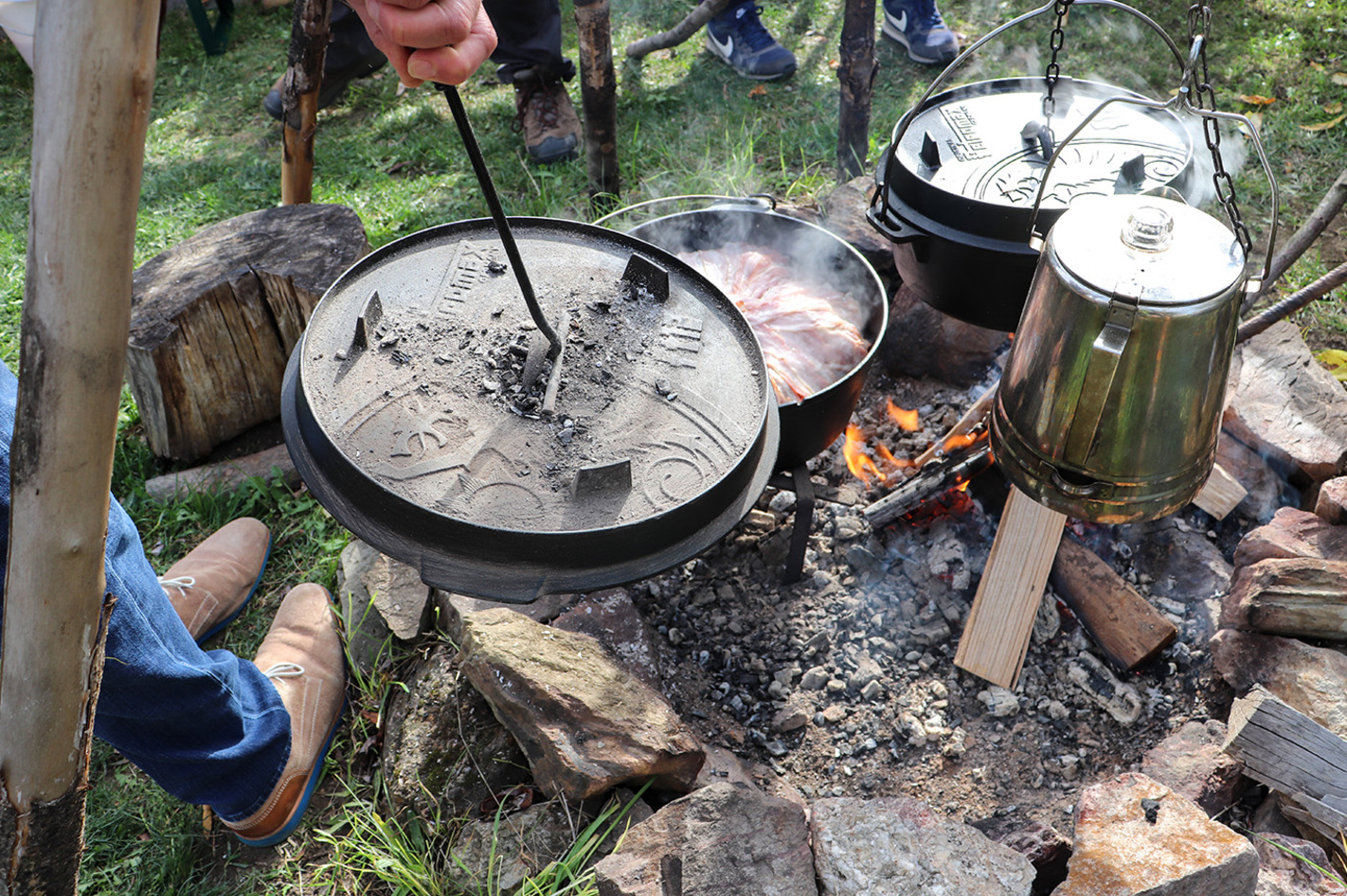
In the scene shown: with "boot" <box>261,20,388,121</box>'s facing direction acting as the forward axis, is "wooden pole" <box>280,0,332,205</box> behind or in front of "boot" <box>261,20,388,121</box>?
in front

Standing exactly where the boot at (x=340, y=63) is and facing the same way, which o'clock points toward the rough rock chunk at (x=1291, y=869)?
The rough rock chunk is roughly at 10 o'clock from the boot.

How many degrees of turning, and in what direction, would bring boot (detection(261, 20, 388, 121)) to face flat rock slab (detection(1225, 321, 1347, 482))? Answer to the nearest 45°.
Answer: approximately 90° to its left

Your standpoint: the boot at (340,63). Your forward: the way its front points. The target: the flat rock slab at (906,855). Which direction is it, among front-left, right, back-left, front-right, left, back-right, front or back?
front-left

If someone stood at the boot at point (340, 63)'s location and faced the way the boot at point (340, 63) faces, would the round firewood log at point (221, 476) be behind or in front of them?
in front

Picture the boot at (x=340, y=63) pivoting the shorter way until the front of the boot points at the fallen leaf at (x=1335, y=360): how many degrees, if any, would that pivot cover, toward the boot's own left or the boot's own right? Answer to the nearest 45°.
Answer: approximately 90° to the boot's own left

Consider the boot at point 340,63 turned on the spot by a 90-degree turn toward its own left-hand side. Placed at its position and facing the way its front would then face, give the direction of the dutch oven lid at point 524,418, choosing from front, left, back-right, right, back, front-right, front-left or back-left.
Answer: front-right

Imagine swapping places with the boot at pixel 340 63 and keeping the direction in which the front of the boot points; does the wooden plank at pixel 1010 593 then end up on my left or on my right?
on my left

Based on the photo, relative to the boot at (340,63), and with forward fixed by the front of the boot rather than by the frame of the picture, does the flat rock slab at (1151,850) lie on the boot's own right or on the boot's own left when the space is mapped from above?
on the boot's own left

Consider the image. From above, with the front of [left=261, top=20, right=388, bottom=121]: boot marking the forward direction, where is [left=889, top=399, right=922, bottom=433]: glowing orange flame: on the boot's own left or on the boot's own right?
on the boot's own left

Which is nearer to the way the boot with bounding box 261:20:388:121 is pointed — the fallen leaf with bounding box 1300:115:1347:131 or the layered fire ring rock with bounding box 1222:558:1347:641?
the layered fire ring rock

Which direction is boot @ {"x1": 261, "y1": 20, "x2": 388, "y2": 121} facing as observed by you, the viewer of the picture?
facing the viewer and to the left of the viewer

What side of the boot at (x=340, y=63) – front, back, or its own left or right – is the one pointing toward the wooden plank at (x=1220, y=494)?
left

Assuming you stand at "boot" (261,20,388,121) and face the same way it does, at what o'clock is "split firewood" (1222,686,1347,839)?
The split firewood is roughly at 10 o'clock from the boot.

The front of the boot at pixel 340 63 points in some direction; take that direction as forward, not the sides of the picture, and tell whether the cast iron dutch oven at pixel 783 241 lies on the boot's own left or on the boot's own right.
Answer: on the boot's own left
